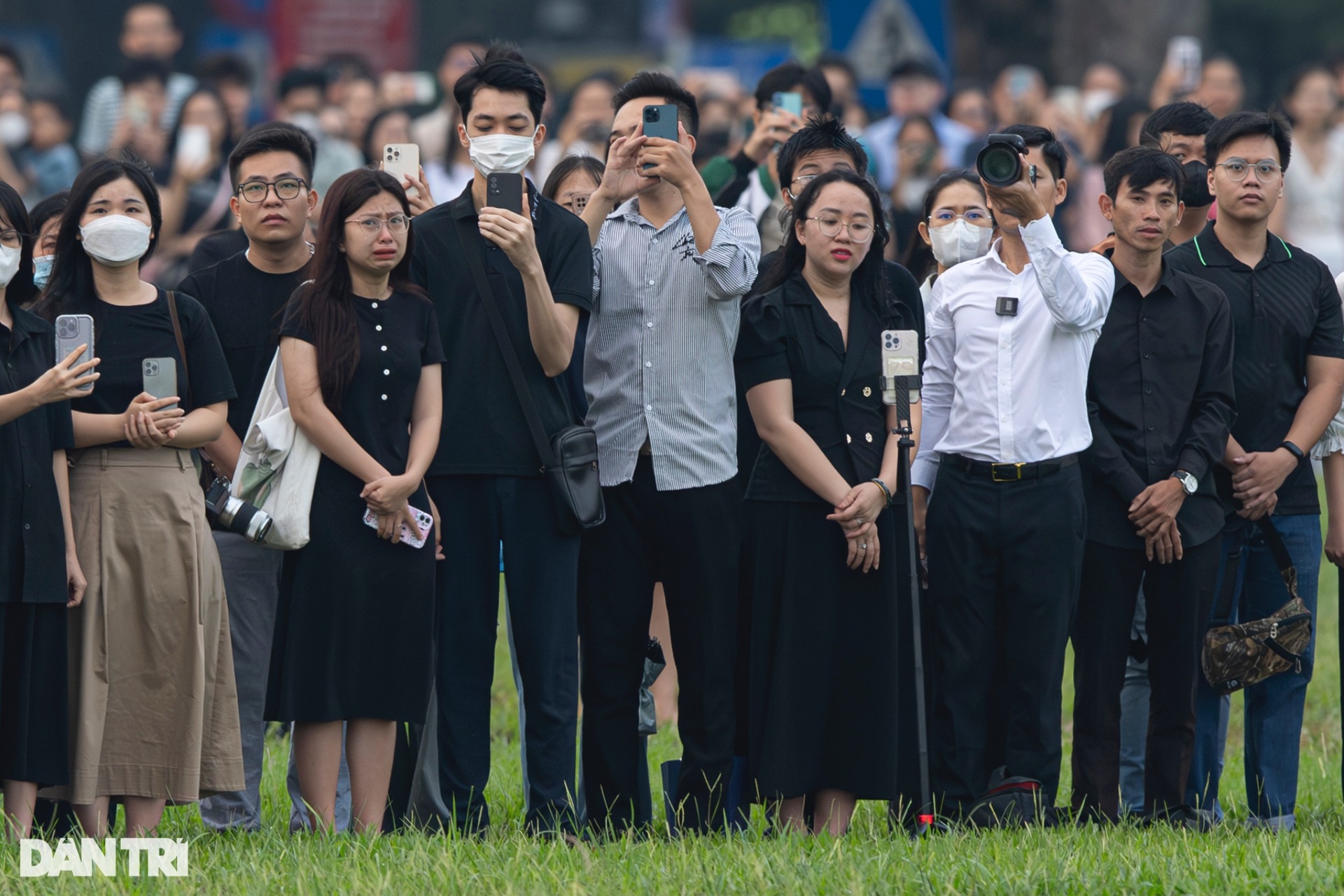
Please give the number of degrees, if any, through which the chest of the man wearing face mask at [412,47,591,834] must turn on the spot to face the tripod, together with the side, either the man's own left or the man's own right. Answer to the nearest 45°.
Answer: approximately 90° to the man's own left

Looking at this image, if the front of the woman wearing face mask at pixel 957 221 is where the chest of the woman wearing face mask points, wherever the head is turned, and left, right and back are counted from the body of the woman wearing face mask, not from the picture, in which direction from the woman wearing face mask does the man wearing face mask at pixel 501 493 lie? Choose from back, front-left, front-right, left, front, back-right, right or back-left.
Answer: front-right

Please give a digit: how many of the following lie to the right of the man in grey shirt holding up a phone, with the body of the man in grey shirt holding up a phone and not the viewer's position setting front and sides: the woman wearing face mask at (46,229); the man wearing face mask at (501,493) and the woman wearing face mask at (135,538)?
3

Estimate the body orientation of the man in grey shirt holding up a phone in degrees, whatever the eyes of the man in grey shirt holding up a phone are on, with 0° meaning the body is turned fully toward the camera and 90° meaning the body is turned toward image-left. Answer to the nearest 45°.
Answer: approximately 0°

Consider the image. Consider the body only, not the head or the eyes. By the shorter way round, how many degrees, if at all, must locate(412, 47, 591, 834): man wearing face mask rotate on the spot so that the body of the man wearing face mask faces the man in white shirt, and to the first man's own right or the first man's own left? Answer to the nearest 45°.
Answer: approximately 90° to the first man's own left

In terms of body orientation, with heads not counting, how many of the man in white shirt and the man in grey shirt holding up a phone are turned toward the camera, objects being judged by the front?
2

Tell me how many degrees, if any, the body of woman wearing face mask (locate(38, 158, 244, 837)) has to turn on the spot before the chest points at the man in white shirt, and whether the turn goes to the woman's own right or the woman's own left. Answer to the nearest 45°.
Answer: approximately 90° to the woman's own left

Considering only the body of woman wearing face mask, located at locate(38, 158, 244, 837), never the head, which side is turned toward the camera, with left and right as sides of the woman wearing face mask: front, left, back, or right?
front

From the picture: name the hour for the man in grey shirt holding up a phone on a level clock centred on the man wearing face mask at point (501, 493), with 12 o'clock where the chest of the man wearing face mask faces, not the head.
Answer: The man in grey shirt holding up a phone is roughly at 9 o'clock from the man wearing face mask.
